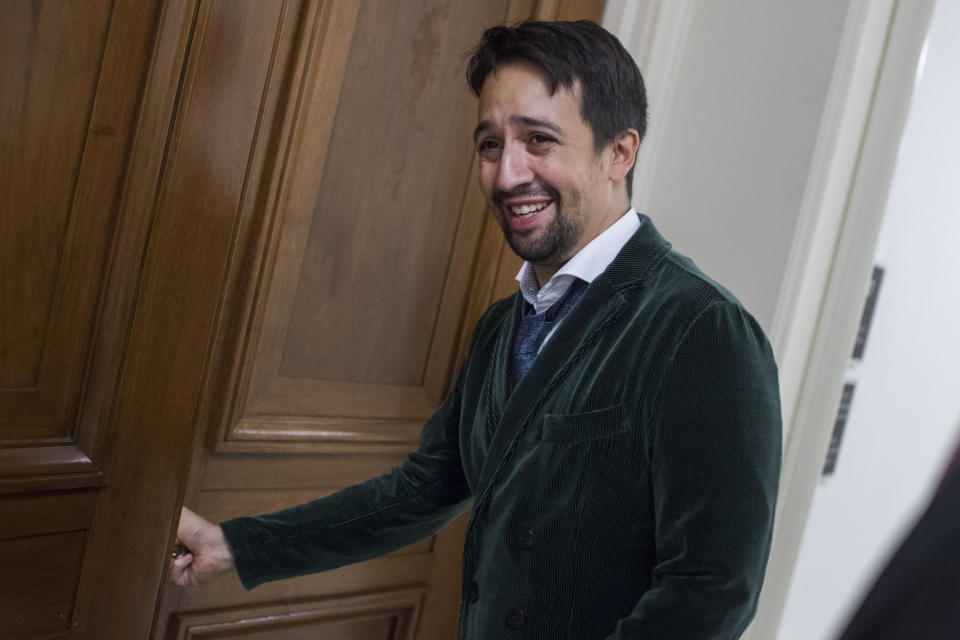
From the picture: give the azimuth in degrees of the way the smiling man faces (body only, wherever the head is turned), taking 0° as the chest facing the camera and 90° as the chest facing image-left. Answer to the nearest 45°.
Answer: approximately 45°
